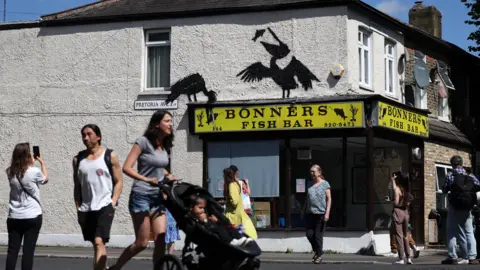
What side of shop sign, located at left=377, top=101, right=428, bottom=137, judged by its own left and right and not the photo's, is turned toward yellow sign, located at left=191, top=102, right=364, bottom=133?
right

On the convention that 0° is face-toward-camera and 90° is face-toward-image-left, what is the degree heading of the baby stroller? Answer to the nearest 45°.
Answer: approximately 270°

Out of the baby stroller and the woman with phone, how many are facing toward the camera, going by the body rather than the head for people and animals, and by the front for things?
0

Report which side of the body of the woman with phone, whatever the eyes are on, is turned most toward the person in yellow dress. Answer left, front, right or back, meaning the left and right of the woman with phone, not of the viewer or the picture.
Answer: front

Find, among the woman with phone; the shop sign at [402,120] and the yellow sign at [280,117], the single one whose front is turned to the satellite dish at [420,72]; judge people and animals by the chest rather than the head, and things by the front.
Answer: the woman with phone

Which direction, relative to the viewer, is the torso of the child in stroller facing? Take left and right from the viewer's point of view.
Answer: facing to the right of the viewer

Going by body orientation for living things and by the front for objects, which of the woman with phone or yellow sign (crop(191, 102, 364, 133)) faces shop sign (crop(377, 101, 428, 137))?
the woman with phone

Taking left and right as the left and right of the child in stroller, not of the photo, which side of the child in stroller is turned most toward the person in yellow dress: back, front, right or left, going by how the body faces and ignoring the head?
left

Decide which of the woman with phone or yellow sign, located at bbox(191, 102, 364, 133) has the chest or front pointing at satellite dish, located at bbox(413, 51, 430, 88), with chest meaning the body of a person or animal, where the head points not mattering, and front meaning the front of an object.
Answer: the woman with phone

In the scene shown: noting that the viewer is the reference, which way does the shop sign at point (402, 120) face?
facing the viewer and to the right of the viewer

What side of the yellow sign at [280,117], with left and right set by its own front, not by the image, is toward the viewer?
front
